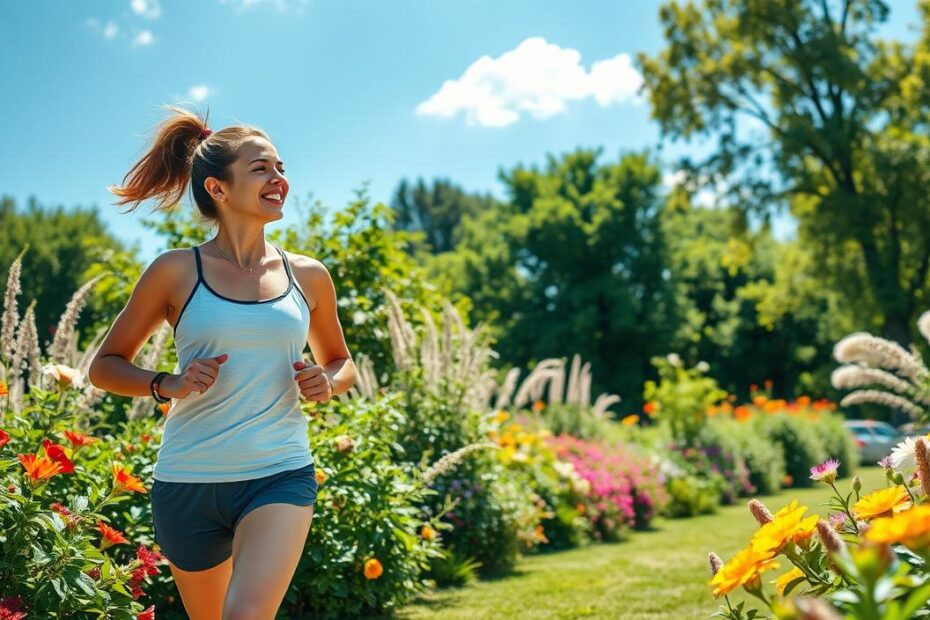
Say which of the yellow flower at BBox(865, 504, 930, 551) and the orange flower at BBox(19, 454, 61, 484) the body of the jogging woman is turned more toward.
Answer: the yellow flower

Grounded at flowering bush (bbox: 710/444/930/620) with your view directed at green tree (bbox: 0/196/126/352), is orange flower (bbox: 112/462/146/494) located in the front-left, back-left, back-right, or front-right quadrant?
front-left

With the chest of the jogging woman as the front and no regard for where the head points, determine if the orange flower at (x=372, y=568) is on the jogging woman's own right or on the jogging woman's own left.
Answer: on the jogging woman's own left

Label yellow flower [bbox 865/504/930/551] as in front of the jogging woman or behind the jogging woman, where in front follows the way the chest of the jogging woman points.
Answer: in front

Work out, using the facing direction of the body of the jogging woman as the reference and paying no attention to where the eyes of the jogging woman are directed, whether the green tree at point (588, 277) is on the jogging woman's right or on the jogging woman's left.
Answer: on the jogging woman's left

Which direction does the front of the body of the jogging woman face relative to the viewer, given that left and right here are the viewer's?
facing the viewer and to the right of the viewer

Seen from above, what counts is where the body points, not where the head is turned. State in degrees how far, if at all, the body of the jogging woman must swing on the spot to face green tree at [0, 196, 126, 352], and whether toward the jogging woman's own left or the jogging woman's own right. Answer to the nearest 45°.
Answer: approximately 135° to the jogging woman's own left

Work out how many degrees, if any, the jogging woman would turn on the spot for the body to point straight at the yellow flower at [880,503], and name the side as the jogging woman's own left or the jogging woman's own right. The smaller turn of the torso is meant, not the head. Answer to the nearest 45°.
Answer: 0° — they already face it

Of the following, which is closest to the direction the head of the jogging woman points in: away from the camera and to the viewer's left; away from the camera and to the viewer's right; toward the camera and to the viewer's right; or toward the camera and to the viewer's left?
toward the camera and to the viewer's right

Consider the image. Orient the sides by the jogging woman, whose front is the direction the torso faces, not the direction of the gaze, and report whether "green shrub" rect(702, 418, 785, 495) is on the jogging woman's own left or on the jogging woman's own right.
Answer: on the jogging woman's own left

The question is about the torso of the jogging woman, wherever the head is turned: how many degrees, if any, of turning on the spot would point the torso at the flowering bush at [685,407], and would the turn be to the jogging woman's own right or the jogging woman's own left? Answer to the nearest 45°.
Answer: approximately 90° to the jogging woman's own left

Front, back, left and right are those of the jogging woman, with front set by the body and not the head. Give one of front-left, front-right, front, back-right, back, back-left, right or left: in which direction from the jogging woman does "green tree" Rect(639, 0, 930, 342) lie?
left

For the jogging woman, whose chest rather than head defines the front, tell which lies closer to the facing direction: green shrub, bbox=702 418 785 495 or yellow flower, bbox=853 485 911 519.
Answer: the yellow flower
